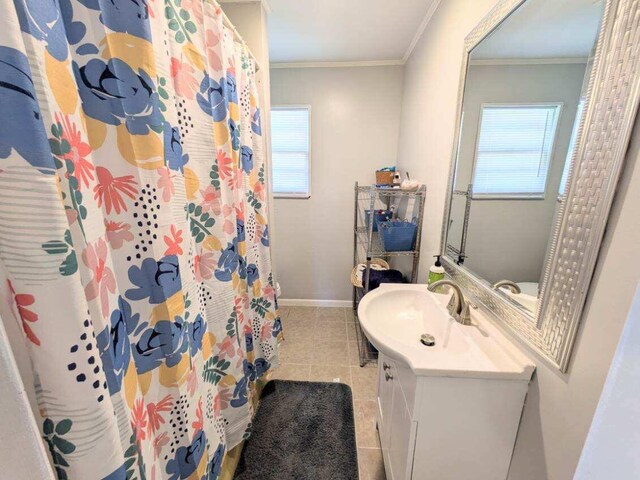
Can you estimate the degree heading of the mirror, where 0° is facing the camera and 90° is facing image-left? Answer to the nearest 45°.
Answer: approximately 45°

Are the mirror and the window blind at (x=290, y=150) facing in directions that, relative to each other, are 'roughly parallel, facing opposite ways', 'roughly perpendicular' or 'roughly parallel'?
roughly perpendicular

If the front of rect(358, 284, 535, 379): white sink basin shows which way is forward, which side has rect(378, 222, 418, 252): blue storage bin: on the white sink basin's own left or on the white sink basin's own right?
on the white sink basin's own right

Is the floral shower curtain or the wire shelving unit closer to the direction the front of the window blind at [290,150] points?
the floral shower curtain

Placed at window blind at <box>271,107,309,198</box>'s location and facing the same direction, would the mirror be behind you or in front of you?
in front

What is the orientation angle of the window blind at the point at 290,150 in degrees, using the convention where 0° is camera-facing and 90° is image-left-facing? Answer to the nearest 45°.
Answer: approximately 0°

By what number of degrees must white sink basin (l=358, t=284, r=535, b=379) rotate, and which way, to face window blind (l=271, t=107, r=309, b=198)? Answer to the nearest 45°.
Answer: approximately 45° to its right

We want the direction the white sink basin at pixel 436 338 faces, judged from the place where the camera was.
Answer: facing to the left of the viewer

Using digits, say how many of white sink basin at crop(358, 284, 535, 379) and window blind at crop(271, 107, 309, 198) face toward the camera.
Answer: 1

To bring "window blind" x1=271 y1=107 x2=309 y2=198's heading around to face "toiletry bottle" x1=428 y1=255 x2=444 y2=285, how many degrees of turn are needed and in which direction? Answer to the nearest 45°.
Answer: approximately 45° to its left
